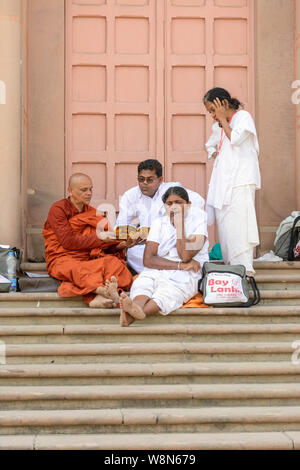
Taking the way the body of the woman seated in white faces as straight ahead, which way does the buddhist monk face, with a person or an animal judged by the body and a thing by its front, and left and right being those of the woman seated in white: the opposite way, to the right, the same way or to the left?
to the left

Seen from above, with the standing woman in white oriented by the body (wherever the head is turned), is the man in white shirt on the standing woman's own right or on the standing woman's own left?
on the standing woman's own right

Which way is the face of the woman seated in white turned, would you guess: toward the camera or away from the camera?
toward the camera

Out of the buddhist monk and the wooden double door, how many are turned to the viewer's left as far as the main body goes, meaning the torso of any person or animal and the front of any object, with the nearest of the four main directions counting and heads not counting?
0

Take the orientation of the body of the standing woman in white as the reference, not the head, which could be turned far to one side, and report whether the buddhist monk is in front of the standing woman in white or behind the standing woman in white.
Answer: in front

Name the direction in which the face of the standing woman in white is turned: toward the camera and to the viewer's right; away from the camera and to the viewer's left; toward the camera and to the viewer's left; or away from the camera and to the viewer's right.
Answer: toward the camera and to the viewer's left

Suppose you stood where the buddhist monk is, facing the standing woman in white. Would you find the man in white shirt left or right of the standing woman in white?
left

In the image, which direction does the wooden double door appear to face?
toward the camera

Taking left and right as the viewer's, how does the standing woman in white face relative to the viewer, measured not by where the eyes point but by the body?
facing the viewer and to the left of the viewer

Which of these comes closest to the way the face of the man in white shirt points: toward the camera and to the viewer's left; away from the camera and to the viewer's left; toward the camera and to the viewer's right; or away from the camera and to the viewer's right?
toward the camera and to the viewer's left

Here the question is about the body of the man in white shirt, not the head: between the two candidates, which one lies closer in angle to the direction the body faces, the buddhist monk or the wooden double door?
the buddhist monk
